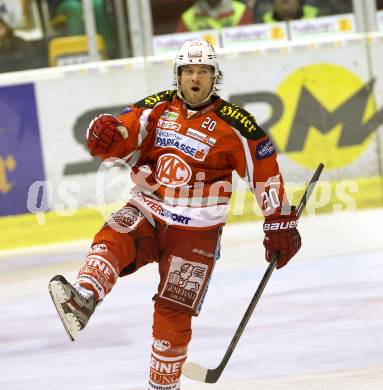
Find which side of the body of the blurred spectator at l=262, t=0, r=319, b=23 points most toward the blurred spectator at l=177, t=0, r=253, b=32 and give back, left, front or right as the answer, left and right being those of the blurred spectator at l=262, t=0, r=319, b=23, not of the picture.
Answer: right

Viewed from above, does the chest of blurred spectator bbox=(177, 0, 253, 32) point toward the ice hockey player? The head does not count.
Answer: yes

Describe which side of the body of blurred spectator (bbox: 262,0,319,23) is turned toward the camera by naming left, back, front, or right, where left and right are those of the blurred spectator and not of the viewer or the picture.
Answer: front

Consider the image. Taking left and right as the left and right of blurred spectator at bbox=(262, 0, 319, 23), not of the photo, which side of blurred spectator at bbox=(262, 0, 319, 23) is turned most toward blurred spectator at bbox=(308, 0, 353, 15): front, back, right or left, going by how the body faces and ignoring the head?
left

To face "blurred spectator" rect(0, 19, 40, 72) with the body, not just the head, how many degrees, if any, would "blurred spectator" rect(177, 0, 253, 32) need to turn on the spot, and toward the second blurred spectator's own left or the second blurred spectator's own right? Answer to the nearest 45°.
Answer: approximately 90° to the second blurred spectator's own right

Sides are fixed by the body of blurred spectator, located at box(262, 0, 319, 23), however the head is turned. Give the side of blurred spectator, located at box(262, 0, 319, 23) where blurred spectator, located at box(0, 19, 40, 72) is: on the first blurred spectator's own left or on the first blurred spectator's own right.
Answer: on the first blurred spectator's own right

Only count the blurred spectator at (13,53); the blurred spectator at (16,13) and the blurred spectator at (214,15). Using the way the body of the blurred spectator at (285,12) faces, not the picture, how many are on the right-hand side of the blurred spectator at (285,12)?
3

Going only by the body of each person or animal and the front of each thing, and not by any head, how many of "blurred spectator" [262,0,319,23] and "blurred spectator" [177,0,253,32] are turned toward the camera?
2

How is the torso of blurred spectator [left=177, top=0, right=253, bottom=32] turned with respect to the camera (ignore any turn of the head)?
toward the camera

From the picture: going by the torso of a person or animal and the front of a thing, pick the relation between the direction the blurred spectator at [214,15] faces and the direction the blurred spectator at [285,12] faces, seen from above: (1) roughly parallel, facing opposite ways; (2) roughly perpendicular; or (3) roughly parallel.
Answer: roughly parallel

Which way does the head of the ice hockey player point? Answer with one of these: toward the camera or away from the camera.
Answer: toward the camera
